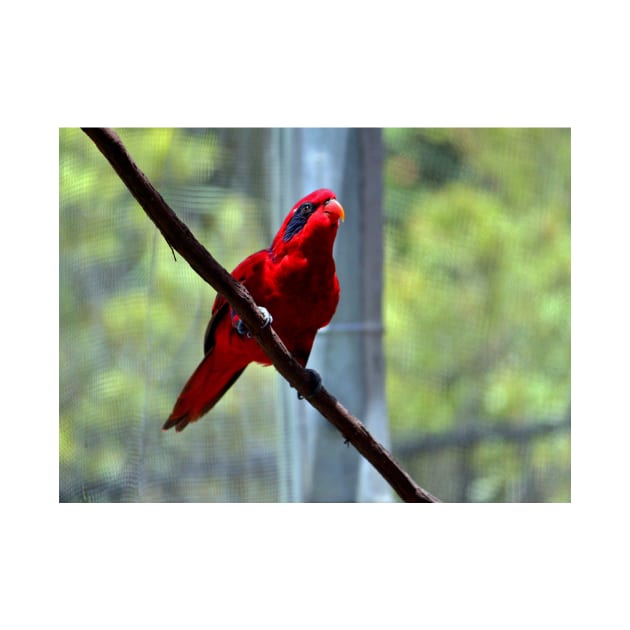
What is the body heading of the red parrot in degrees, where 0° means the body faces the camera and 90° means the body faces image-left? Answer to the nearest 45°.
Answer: approximately 315°
